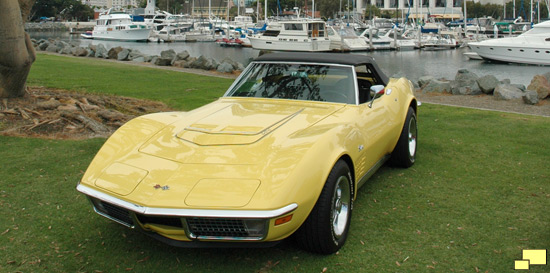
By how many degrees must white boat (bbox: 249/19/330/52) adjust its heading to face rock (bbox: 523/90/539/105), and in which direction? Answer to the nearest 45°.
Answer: approximately 90° to its left

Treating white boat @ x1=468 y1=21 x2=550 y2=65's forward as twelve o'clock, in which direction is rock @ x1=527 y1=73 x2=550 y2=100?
The rock is roughly at 9 o'clock from the white boat.

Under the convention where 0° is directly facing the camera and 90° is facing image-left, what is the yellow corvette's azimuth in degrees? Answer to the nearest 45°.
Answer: approximately 45°

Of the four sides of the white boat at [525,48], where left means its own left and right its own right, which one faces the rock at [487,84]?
left

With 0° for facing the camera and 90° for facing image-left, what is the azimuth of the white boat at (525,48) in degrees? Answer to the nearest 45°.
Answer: approximately 90°

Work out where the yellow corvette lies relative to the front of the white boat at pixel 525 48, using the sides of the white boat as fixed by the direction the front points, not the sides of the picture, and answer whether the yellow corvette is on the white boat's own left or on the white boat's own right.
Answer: on the white boat's own left

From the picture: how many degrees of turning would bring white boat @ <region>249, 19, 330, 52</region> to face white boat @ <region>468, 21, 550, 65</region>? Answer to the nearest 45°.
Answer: approximately 135° to its left

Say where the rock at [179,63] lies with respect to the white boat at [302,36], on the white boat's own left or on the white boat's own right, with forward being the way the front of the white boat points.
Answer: on the white boat's own left

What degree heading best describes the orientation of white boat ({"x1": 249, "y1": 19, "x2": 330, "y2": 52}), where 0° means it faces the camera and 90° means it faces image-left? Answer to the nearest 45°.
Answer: approximately 90°

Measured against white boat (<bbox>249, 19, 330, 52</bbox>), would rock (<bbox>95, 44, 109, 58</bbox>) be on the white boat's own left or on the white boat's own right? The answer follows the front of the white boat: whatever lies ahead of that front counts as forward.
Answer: on the white boat's own left

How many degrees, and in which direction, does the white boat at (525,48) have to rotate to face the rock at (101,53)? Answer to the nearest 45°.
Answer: approximately 45° to its left

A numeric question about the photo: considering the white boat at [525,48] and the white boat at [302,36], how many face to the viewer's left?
2
